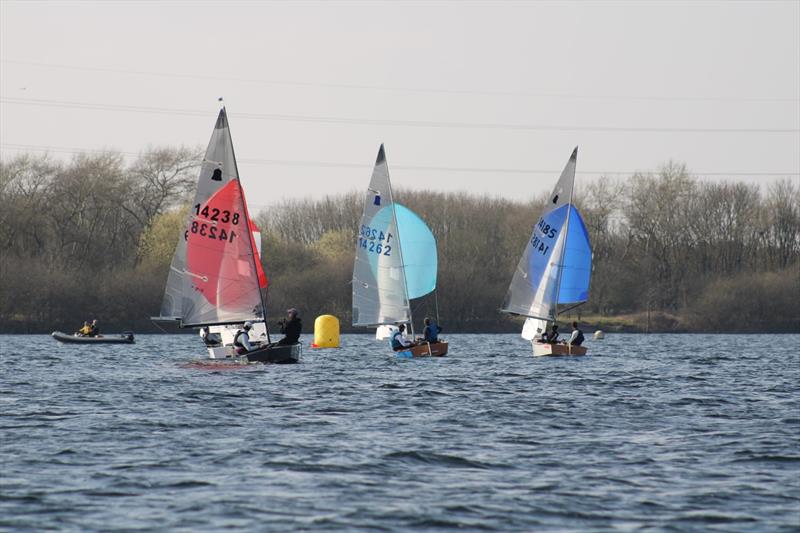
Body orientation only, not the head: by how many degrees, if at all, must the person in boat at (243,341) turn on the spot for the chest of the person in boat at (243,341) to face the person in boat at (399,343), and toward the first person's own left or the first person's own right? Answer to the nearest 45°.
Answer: approximately 45° to the first person's own left

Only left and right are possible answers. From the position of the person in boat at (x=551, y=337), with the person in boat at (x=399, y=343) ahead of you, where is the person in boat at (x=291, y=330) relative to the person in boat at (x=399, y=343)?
left

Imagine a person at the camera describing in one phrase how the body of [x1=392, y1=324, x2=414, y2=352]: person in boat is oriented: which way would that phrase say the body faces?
to the viewer's right

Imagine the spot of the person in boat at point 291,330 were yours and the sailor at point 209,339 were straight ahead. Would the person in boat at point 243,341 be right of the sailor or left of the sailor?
left

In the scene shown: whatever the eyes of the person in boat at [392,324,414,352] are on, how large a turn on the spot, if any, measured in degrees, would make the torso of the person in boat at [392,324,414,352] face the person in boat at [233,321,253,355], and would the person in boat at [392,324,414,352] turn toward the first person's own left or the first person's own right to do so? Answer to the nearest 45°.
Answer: approximately 135° to the first person's own right
